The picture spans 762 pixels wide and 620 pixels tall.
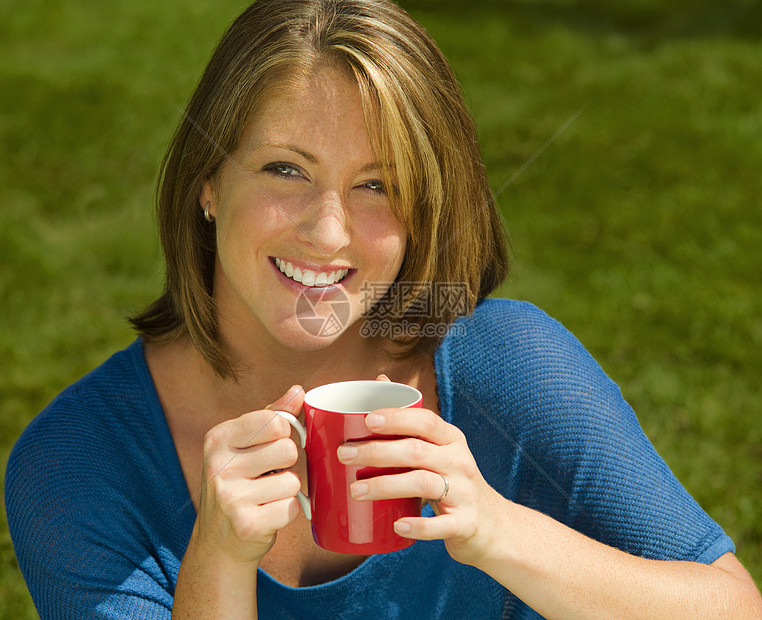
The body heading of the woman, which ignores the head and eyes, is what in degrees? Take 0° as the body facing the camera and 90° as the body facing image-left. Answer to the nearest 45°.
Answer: approximately 0°
